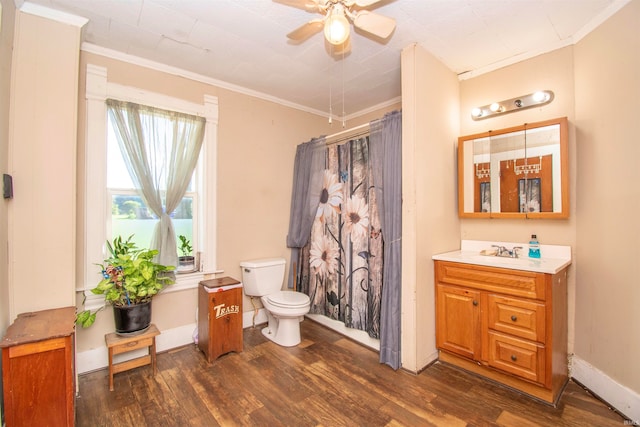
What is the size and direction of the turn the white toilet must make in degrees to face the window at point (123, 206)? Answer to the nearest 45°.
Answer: approximately 135° to its right

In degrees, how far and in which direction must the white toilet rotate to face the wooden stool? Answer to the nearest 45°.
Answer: approximately 90° to its right

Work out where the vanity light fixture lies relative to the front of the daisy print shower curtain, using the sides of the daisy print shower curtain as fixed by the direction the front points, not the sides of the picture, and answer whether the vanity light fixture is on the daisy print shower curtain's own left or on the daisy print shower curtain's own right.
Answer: on the daisy print shower curtain's own left

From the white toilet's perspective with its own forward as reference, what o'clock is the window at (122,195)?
The window is roughly at 4 o'clock from the white toilet.

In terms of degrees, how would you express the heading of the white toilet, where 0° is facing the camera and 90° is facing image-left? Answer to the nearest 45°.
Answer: approximately 315°

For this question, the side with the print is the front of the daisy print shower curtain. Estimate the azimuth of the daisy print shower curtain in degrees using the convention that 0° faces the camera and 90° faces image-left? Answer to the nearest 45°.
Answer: approximately 45°

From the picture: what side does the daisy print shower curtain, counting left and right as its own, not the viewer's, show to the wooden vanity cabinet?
left

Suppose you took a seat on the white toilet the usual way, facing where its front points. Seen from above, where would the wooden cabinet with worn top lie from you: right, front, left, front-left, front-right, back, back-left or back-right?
right
